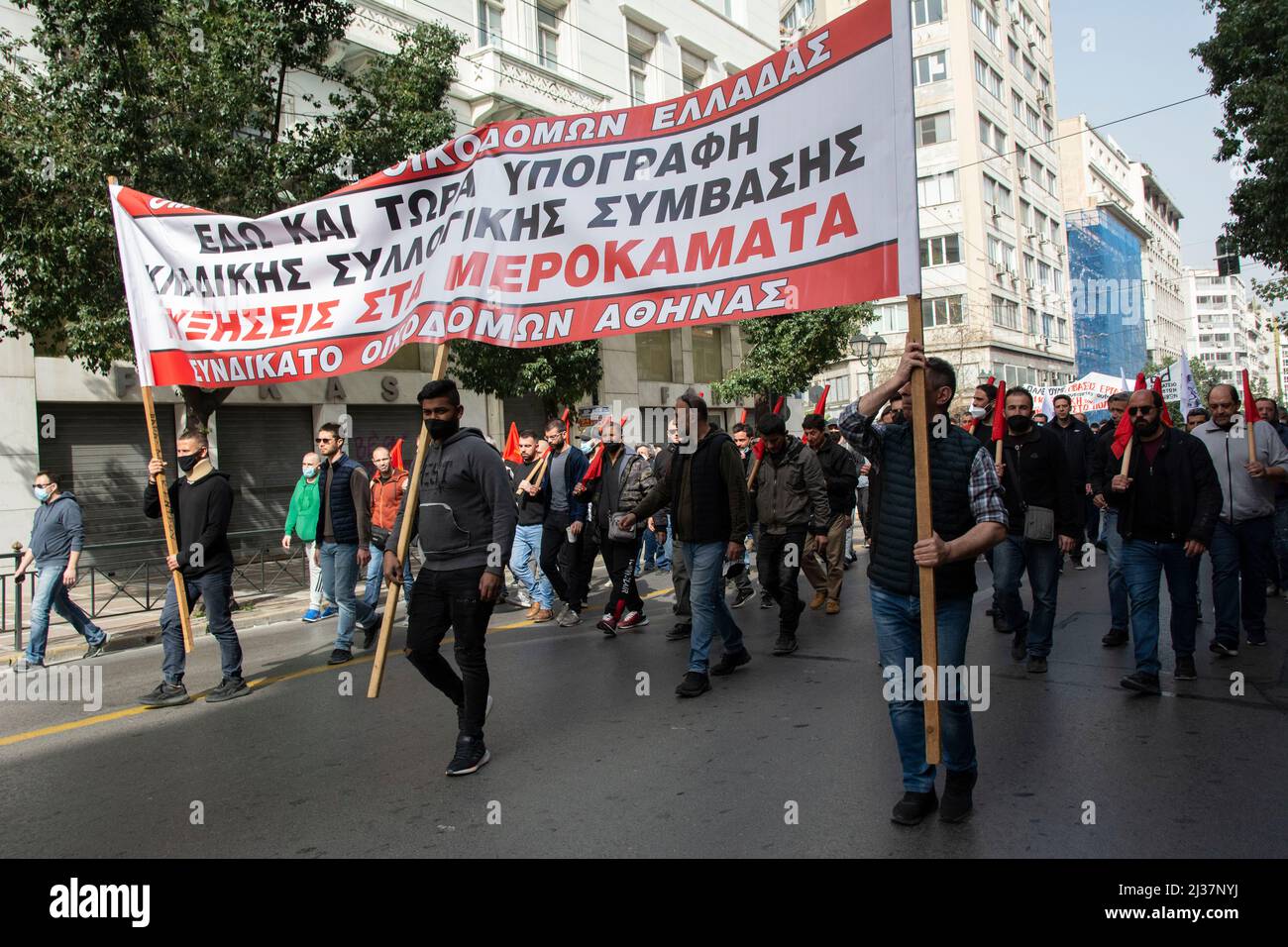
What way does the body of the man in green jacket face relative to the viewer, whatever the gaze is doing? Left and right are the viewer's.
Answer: facing the viewer and to the left of the viewer

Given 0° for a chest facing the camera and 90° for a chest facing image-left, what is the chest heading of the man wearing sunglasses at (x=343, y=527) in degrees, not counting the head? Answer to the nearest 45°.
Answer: approximately 45°

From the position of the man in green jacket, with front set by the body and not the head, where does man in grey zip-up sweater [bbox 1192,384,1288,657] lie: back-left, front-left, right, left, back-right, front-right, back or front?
left

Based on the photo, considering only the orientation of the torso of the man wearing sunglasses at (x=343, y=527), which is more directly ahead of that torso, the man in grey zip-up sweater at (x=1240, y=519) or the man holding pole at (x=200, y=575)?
the man holding pole

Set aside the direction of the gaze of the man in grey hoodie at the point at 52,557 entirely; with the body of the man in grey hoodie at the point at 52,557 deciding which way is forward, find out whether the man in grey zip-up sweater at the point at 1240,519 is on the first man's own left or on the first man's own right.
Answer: on the first man's own left
